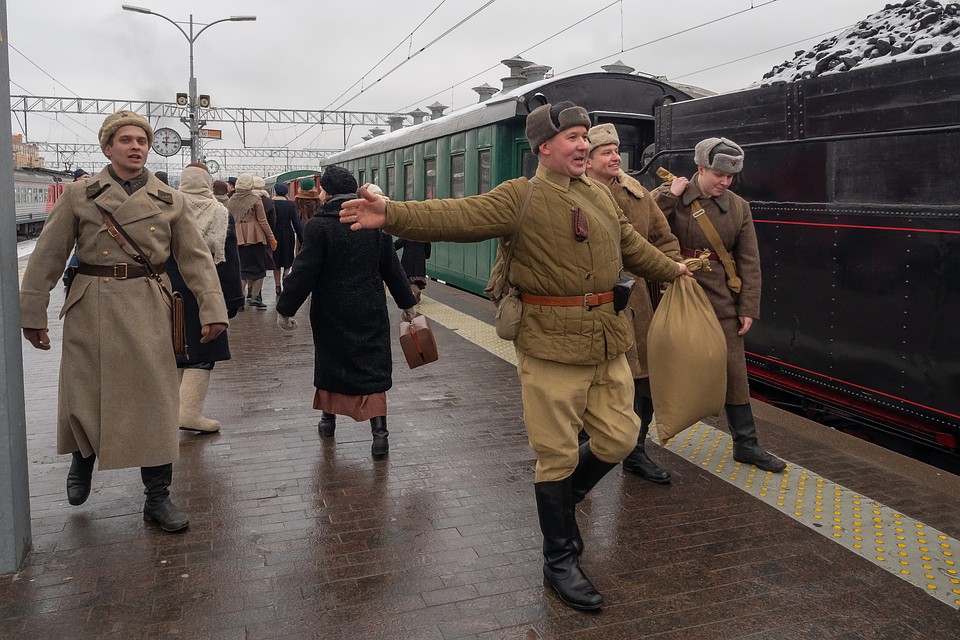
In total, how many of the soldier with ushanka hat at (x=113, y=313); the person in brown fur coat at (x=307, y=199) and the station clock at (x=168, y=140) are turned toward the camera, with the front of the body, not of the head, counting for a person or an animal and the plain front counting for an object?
2

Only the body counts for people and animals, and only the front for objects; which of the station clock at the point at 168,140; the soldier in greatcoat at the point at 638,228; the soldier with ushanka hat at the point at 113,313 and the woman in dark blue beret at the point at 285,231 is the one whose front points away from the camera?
the woman in dark blue beret

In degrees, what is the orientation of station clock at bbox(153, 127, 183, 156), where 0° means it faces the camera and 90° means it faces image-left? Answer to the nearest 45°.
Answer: approximately 0°

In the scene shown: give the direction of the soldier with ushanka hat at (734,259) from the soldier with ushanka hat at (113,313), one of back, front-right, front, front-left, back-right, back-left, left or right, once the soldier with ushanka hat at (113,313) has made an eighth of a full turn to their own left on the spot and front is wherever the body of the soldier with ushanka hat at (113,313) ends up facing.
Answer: front-left

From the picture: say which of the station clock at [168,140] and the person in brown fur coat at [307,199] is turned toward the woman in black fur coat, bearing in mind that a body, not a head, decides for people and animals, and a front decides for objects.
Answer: the station clock

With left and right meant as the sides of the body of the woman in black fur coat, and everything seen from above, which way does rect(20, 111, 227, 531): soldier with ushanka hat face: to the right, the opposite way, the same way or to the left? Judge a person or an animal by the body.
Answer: the opposite way

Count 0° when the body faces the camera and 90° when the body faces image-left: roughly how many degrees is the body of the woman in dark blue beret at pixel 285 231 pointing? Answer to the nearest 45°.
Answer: approximately 180°

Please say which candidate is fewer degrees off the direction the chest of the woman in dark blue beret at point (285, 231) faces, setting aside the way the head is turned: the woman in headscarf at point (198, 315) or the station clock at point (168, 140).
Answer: the station clock

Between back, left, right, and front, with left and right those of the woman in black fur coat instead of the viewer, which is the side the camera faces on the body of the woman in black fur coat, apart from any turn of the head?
back

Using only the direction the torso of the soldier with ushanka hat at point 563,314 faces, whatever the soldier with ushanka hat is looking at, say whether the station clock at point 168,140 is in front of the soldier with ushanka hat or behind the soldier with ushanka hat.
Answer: behind

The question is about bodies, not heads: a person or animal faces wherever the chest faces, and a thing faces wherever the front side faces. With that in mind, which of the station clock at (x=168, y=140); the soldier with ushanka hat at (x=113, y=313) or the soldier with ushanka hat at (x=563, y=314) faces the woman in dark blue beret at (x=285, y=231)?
the station clock

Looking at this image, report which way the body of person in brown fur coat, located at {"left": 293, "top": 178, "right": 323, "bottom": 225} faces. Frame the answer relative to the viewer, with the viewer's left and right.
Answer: facing away from the viewer

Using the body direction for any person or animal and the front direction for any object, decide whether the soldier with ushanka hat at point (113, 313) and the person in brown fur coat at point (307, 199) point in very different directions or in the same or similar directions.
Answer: very different directions

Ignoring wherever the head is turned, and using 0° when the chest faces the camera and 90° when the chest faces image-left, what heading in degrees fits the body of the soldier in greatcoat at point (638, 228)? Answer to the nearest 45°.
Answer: approximately 315°

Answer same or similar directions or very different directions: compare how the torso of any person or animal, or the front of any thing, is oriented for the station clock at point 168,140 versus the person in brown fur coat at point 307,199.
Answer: very different directions
